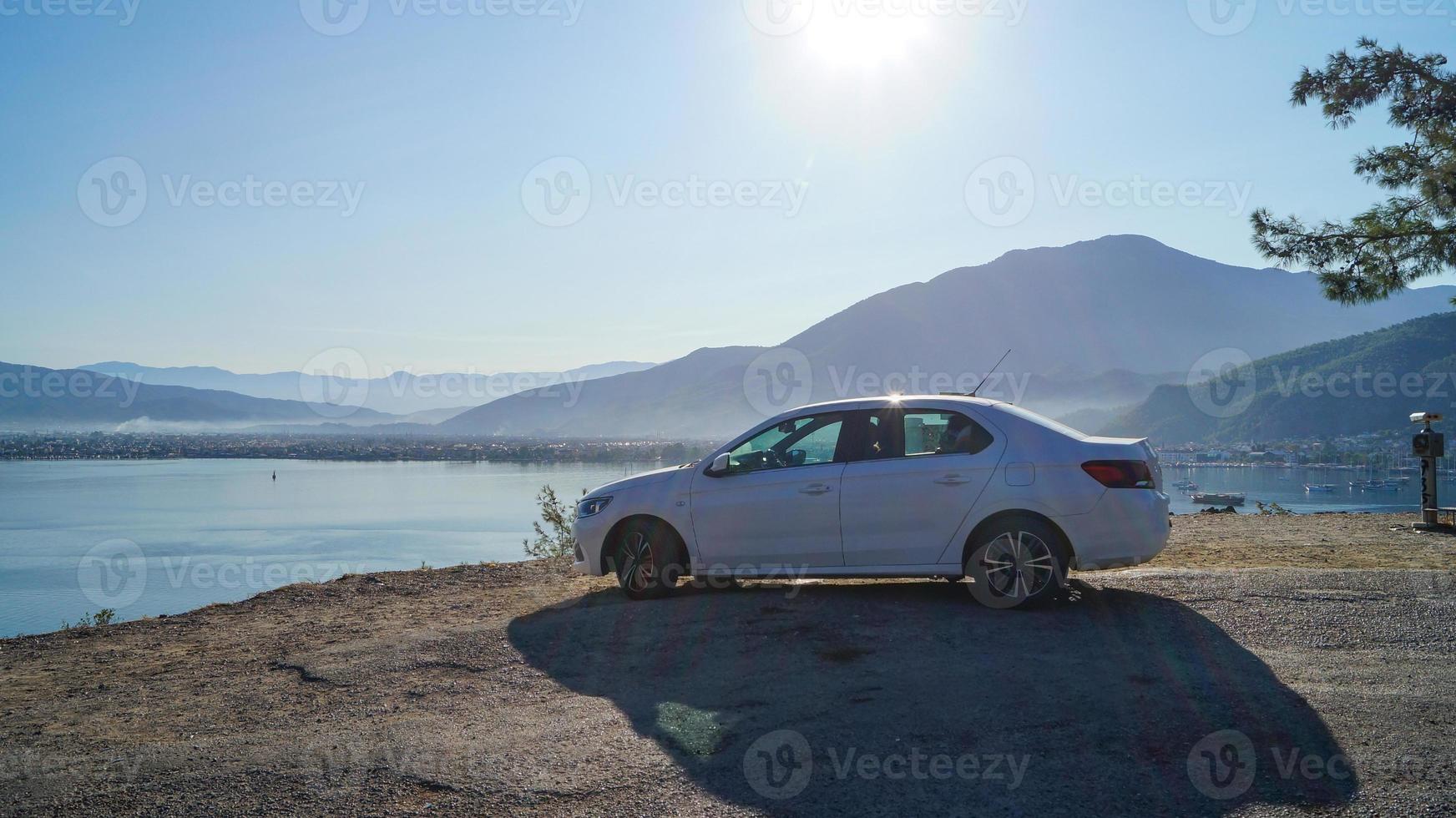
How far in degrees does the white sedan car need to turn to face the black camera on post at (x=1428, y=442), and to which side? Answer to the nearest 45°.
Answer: approximately 135° to its right

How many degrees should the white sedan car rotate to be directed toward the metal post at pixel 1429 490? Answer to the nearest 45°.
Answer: approximately 135° to its right

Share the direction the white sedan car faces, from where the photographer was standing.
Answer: facing to the left of the viewer

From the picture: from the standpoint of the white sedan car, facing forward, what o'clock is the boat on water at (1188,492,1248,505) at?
The boat on water is roughly at 4 o'clock from the white sedan car.

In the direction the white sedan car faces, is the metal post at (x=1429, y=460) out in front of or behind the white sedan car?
behind
